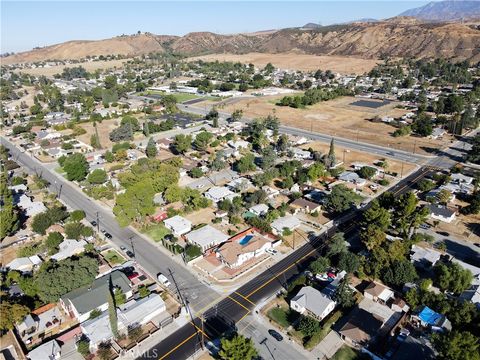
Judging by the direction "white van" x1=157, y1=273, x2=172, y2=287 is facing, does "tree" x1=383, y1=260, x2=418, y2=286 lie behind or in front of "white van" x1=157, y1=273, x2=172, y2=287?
in front

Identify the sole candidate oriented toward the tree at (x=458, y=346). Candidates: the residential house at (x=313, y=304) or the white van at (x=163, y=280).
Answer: the white van

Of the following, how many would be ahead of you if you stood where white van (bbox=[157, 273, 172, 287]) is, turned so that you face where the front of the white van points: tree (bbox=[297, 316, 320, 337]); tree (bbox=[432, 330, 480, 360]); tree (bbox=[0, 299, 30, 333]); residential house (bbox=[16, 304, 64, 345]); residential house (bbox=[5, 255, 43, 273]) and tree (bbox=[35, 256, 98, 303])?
2

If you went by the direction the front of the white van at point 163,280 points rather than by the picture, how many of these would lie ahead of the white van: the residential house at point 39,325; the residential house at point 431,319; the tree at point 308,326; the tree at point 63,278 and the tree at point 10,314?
2

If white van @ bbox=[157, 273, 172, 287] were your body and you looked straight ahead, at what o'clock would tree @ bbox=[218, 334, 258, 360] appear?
The tree is roughly at 1 o'clock from the white van.

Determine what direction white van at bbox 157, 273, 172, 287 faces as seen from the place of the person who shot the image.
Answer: facing the viewer and to the right of the viewer

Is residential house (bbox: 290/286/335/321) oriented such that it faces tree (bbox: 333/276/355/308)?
no

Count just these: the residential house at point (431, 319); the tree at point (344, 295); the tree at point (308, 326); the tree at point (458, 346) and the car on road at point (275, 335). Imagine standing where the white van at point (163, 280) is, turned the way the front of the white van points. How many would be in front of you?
5

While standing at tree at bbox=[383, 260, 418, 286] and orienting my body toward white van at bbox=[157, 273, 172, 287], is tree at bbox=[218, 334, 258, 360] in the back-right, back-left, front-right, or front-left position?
front-left

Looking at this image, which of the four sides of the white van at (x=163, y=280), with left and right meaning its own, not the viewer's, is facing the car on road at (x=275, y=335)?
front

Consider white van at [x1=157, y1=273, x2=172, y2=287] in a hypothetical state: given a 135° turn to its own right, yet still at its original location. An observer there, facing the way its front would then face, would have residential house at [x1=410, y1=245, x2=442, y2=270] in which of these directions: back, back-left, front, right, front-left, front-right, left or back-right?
back
